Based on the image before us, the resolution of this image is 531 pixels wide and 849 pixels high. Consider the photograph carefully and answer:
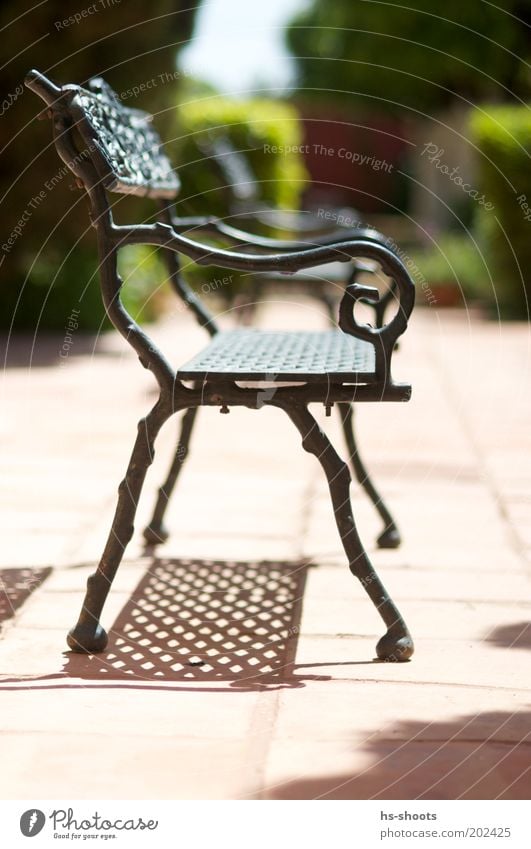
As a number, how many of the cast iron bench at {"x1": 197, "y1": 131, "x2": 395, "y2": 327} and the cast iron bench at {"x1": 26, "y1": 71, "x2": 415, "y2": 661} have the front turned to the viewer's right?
2

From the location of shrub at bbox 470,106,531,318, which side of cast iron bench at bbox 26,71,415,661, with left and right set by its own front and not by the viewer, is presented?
left

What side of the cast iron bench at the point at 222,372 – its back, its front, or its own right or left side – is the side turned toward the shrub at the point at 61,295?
left

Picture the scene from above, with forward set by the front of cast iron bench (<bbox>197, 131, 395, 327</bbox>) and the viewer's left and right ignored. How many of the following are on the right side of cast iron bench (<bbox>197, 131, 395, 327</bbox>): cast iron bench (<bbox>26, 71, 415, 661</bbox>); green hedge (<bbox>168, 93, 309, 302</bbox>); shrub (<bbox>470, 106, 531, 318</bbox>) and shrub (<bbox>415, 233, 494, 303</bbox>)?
1

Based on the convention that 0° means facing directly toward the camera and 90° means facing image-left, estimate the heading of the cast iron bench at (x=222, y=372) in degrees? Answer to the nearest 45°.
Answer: approximately 270°

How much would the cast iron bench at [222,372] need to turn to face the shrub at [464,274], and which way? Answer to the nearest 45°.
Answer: approximately 90° to its left

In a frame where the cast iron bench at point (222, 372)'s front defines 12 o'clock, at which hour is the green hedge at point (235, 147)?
The green hedge is roughly at 9 o'clock from the cast iron bench.

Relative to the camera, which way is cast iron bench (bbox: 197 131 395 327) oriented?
to the viewer's right

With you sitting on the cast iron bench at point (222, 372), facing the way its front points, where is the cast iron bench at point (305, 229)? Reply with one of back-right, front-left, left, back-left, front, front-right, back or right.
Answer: left

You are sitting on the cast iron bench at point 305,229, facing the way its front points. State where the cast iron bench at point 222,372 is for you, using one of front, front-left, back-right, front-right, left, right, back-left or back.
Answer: right

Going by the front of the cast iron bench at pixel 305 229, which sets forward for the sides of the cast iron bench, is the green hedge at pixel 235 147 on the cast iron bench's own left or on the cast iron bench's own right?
on the cast iron bench's own left
